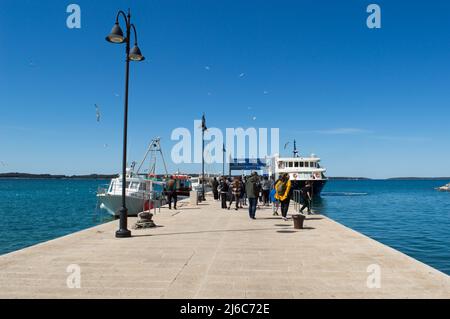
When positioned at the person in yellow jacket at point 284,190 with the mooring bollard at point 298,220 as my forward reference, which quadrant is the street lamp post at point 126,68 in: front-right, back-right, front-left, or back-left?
front-right

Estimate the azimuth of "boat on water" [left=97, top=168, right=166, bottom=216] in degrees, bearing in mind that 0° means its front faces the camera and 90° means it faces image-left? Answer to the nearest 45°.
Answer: approximately 45°

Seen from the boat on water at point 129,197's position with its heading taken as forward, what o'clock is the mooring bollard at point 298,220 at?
The mooring bollard is roughly at 10 o'clock from the boat on water.

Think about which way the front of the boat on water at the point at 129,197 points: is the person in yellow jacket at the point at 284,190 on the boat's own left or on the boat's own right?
on the boat's own left

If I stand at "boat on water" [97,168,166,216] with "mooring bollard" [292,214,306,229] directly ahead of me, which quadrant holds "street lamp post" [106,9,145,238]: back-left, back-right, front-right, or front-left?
front-right

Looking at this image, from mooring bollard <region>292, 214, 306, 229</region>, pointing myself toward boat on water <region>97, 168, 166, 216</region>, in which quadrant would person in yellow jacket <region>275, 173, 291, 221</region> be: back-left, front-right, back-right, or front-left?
front-right

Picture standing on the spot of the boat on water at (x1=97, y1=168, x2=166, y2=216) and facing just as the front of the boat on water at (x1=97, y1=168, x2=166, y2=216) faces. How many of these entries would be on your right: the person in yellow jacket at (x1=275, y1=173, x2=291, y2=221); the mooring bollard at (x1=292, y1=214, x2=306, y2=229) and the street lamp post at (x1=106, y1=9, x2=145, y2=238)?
0

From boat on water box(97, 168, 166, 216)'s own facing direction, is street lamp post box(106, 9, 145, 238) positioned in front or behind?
in front
